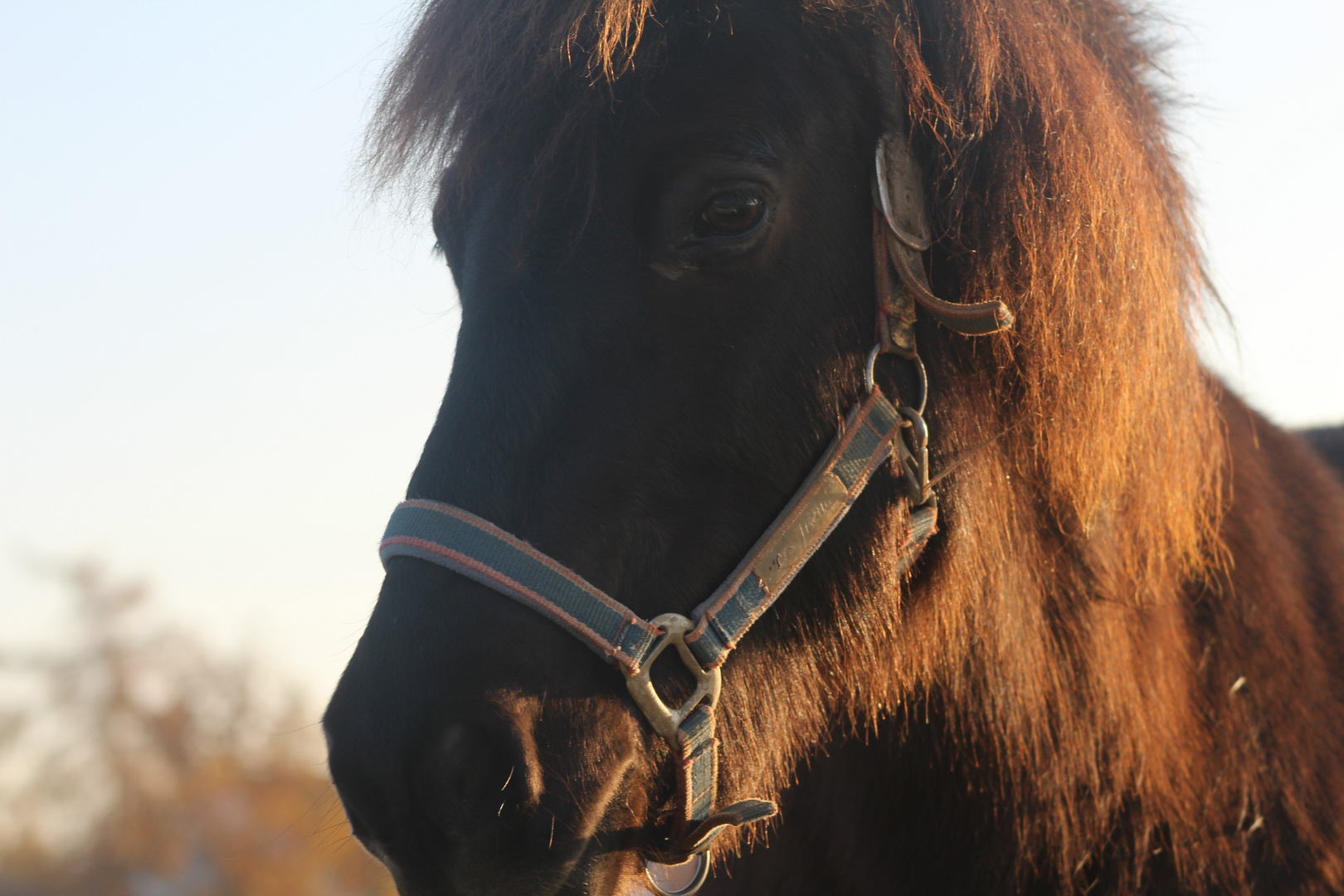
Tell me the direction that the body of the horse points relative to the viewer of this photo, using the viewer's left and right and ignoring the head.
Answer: facing the viewer and to the left of the viewer
